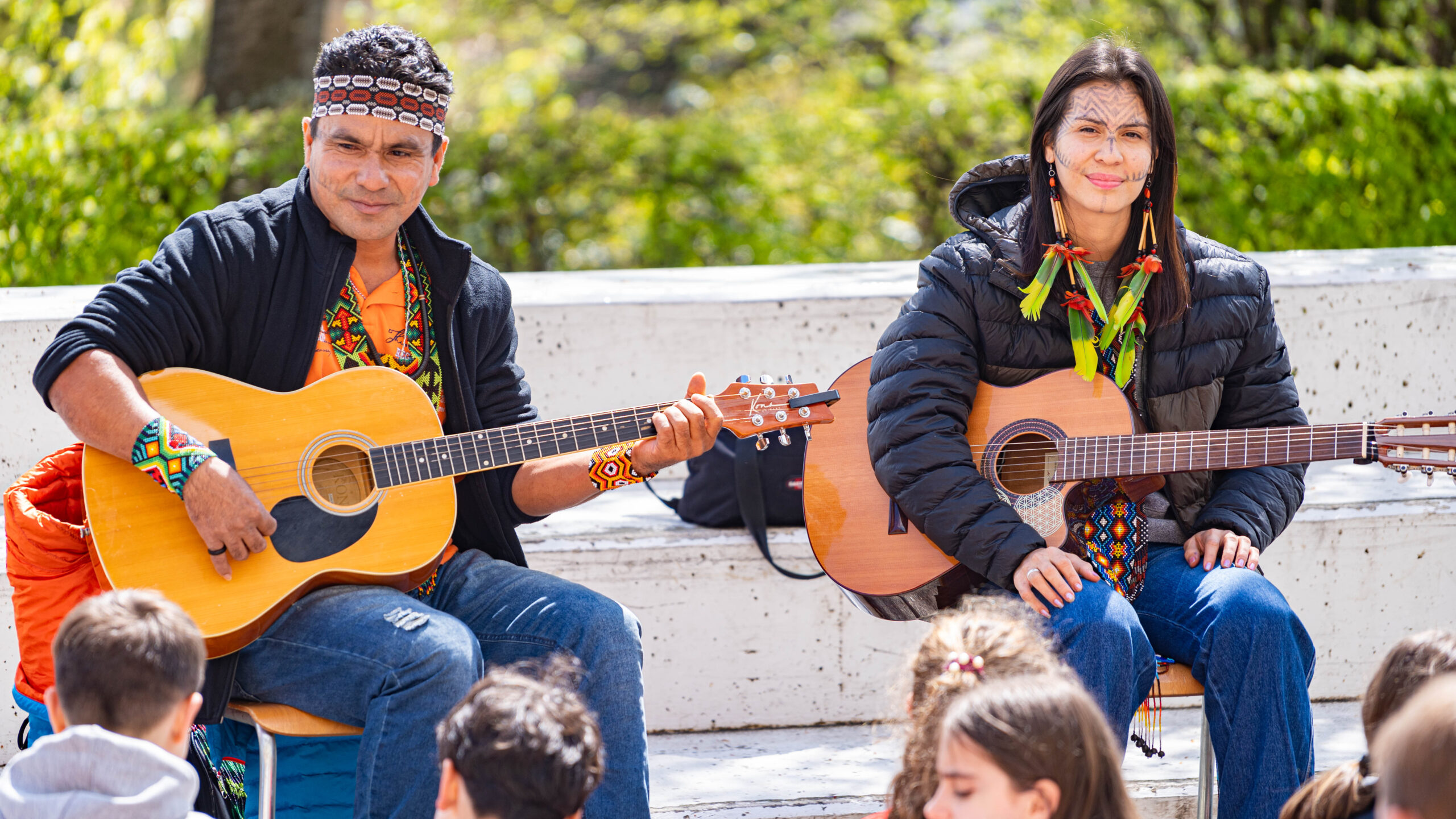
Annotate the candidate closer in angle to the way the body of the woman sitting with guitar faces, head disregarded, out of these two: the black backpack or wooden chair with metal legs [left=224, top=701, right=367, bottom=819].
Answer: the wooden chair with metal legs

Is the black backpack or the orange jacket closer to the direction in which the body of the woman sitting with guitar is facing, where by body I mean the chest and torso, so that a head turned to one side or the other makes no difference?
the orange jacket

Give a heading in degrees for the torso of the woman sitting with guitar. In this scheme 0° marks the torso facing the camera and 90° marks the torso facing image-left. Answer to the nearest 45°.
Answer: approximately 0°

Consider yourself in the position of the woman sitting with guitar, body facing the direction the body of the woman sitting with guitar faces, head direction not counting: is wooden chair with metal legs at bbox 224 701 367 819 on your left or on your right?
on your right

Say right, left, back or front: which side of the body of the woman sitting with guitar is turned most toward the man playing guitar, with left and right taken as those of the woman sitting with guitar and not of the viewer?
right

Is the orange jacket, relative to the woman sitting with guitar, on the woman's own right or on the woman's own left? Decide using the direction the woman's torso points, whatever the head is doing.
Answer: on the woman's own right

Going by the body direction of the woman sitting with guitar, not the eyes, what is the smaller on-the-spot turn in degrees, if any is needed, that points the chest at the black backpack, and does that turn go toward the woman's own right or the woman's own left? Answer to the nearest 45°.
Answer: approximately 135° to the woman's own right
